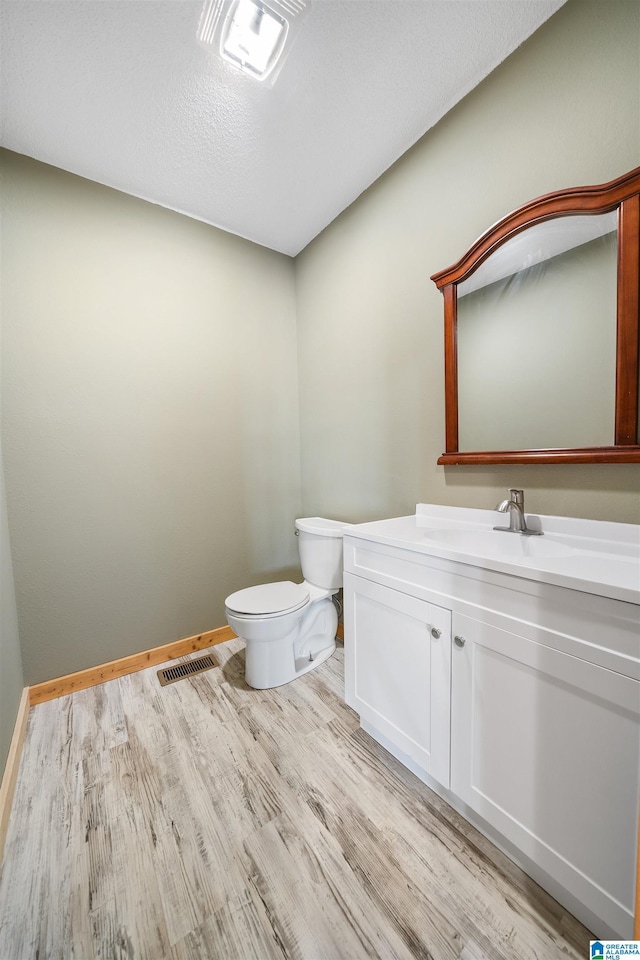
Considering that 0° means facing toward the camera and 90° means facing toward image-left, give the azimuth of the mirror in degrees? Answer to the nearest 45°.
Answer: approximately 45°

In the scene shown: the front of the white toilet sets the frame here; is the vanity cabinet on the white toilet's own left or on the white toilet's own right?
on the white toilet's own left

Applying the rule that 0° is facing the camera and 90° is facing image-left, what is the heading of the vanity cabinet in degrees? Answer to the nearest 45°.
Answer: approximately 45°

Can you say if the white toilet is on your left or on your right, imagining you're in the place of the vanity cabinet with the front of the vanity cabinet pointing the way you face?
on your right
